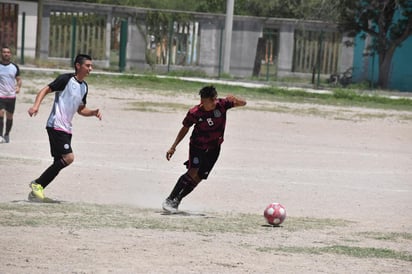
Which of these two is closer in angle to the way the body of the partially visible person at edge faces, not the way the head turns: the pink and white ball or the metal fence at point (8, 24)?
the pink and white ball

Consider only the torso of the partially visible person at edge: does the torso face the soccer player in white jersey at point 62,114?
yes

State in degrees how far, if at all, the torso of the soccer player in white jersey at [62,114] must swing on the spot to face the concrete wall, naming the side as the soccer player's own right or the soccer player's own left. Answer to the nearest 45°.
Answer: approximately 135° to the soccer player's own left

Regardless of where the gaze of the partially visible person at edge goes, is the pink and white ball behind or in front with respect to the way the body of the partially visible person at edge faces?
in front

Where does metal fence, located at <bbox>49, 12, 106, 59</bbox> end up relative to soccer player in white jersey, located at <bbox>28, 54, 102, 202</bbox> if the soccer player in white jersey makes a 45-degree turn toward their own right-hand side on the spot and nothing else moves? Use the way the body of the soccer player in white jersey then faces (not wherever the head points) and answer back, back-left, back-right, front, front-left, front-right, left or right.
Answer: back

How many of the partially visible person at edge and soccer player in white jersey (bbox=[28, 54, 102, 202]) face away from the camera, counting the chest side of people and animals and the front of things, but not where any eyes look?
0

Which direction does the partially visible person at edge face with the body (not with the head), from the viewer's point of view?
toward the camera

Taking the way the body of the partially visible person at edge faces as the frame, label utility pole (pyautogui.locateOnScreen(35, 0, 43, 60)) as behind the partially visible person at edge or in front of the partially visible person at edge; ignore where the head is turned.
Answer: behind

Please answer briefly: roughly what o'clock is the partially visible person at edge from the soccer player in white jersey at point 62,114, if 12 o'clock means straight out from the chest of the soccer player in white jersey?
The partially visible person at edge is roughly at 7 o'clock from the soccer player in white jersey.

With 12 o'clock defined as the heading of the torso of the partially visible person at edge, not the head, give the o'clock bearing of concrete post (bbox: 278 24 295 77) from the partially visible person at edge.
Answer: The concrete post is roughly at 7 o'clock from the partially visible person at edge.

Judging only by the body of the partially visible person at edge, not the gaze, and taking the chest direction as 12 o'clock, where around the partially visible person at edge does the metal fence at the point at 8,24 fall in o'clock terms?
The metal fence is roughly at 6 o'clock from the partially visible person at edge.

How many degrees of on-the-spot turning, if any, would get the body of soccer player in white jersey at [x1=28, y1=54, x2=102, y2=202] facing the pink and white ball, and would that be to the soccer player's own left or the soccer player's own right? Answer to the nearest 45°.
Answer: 0° — they already face it

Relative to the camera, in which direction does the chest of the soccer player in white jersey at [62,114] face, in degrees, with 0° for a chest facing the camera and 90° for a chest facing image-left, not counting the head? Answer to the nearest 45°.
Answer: approximately 315°

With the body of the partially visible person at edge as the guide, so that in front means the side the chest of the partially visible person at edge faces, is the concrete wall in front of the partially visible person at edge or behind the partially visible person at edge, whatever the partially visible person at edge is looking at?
behind

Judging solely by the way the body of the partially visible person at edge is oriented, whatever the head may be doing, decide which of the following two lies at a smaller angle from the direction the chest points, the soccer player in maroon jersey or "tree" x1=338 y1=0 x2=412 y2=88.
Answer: the soccer player in maroon jersey
